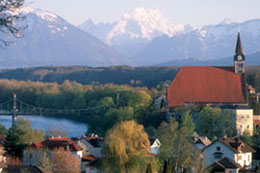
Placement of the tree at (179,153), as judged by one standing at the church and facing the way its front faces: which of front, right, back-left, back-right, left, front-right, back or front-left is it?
right

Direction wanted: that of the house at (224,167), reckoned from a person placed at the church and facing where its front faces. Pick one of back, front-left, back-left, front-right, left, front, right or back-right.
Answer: right

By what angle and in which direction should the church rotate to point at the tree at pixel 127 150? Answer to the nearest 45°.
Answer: approximately 90° to its right

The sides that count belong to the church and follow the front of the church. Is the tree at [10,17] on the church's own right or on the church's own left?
on the church's own right

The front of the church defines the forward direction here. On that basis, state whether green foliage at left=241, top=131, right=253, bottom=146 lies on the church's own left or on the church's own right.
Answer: on the church's own right

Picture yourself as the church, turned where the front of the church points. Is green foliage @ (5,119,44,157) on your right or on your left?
on your right

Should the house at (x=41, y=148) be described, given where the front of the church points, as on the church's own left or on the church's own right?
on the church's own right

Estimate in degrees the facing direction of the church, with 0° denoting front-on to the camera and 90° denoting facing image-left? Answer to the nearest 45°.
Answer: approximately 270°

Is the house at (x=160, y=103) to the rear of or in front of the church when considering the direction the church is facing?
to the rear

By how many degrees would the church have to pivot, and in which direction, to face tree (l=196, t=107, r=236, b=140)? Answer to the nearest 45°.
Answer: approximately 90° to its right
